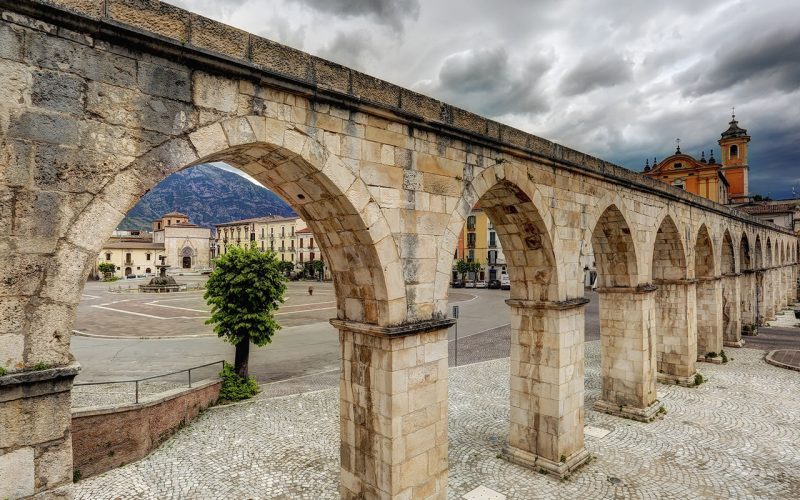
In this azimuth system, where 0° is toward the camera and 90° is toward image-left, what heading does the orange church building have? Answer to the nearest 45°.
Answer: approximately 45°

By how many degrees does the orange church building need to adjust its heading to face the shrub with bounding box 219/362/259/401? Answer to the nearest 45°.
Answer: approximately 45° to its left

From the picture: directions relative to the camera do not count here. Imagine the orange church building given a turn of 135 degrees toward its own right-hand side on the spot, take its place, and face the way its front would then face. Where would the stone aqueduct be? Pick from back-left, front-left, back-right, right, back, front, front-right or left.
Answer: back

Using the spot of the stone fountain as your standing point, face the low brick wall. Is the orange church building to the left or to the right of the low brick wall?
left

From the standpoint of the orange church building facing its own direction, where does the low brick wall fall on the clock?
The low brick wall is roughly at 11 o'clock from the orange church building.

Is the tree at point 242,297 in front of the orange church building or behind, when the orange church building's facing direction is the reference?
in front

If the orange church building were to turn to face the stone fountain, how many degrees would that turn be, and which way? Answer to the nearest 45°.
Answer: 0° — it already faces it
